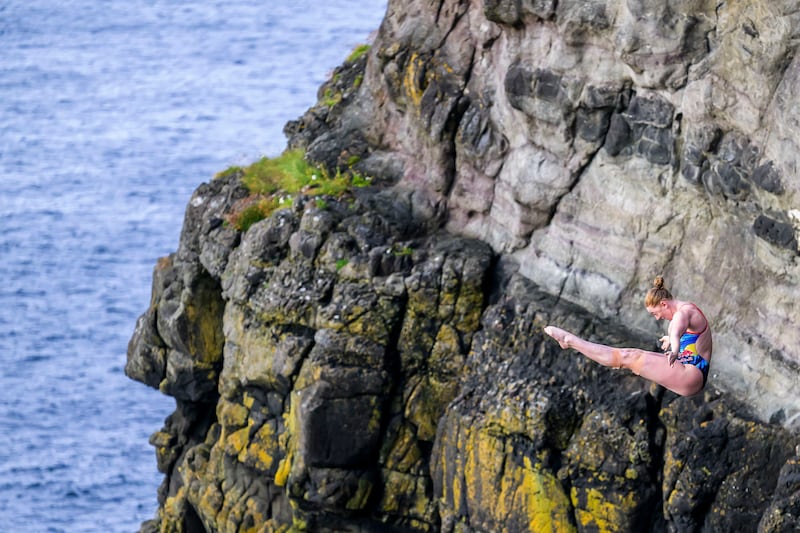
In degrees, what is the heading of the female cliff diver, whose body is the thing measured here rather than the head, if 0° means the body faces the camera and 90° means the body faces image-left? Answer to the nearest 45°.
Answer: approximately 90°
